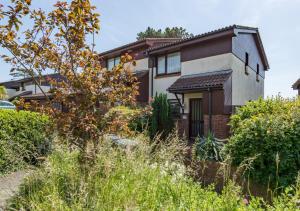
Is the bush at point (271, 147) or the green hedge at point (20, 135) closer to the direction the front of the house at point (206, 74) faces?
the green hedge

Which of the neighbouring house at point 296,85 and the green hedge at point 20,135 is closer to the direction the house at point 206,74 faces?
the green hedge

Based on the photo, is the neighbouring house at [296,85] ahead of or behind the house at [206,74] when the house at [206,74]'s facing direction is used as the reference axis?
behind

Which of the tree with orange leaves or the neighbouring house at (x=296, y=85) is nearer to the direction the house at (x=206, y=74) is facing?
the tree with orange leaves

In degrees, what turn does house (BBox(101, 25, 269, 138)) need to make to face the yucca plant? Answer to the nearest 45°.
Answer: approximately 45° to its left

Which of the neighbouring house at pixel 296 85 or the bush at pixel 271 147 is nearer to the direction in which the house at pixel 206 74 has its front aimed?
the bush

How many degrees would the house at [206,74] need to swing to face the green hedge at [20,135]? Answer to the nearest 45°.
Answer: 0° — it already faces it

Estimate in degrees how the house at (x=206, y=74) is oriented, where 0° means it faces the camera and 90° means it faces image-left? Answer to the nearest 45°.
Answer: approximately 45°

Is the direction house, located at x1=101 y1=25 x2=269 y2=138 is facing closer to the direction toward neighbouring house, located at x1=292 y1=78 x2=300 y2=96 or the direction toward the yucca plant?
the yucca plant
